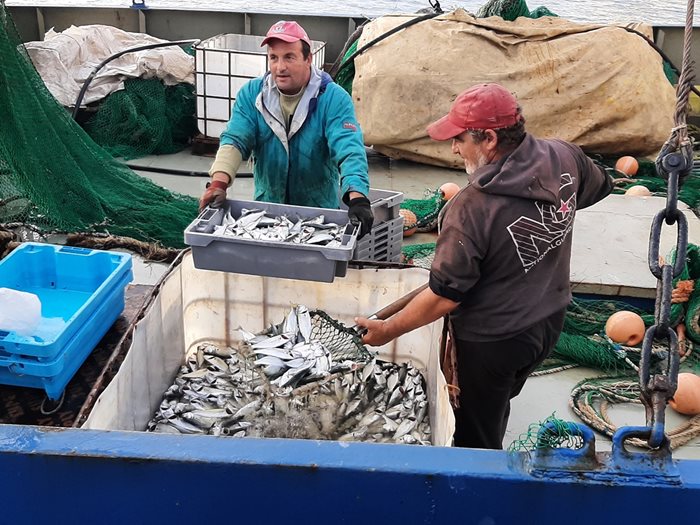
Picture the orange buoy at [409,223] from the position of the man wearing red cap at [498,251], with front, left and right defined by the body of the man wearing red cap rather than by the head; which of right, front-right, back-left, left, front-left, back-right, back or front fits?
front-right

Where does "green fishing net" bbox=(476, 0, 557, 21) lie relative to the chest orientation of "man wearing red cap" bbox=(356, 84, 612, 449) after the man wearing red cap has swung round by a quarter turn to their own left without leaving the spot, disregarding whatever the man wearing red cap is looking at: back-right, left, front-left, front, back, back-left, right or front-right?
back-right

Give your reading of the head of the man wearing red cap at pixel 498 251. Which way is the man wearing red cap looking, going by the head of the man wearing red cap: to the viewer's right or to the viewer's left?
to the viewer's left

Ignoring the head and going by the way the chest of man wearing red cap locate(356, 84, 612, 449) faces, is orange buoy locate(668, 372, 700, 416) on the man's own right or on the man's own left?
on the man's own right

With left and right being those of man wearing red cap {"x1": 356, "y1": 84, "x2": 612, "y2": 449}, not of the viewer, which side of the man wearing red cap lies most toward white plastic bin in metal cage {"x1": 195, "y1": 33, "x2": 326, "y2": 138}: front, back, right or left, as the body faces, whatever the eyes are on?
front

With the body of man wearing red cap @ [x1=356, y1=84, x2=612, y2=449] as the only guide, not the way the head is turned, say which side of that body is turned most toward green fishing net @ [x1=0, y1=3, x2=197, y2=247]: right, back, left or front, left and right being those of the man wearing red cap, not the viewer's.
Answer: front

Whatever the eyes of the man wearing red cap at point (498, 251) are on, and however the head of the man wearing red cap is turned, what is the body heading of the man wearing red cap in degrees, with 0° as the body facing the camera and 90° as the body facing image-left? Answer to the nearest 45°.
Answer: approximately 135°

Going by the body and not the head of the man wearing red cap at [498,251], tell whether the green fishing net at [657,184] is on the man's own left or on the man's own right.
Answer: on the man's own right

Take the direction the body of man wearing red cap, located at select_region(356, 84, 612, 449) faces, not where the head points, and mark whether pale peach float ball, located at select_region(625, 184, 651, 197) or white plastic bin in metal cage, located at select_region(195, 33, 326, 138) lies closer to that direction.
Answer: the white plastic bin in metal cage

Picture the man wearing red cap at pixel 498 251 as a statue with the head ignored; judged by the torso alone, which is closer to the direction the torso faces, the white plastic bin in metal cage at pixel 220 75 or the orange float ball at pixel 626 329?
the white plastic bin in metal cage

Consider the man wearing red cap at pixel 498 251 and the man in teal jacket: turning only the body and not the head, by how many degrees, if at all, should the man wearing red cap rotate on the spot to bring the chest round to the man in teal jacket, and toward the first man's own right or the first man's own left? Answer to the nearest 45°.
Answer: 0° — they already face them

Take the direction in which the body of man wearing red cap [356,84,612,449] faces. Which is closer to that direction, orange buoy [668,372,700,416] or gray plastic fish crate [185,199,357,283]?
the gray plastic fish crate

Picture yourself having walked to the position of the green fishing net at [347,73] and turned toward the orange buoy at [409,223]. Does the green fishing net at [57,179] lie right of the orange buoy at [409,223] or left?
right

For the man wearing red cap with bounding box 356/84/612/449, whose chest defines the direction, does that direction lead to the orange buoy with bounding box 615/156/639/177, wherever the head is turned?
no
